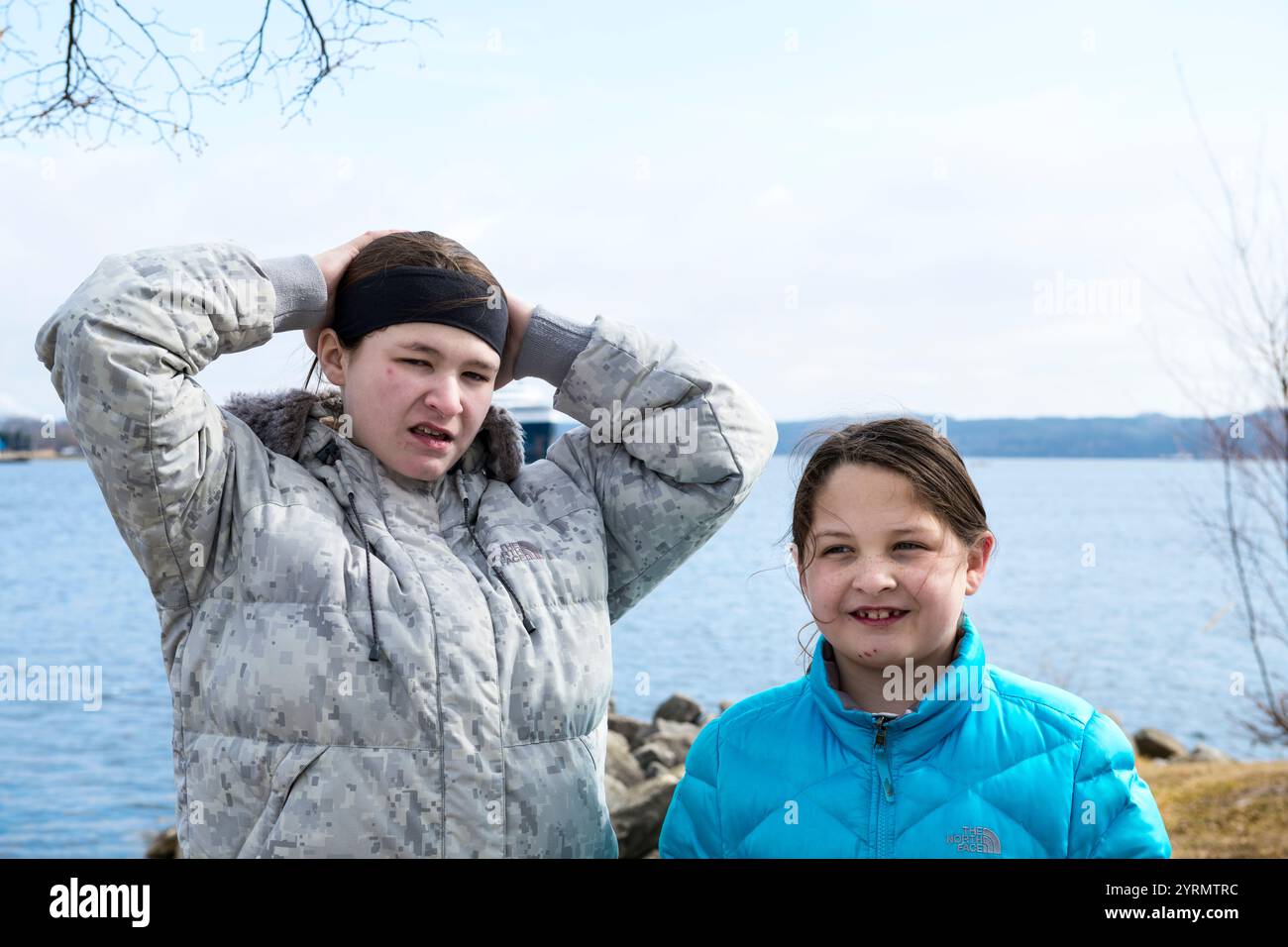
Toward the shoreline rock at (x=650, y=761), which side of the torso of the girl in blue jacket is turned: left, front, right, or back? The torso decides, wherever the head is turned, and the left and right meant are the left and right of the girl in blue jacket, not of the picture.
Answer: back

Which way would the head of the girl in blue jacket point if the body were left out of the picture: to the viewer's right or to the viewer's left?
to the viewer's left

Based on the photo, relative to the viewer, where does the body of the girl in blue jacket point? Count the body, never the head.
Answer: toward the camera
